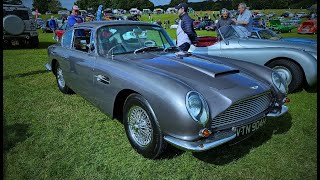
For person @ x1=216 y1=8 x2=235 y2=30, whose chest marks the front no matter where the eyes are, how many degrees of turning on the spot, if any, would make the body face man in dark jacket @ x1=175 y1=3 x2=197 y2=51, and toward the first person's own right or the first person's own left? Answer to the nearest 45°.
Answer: approximately 45° to the first person's own right

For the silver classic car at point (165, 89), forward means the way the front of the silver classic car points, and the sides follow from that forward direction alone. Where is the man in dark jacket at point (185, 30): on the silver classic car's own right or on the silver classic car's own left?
on the silver classic car's own left

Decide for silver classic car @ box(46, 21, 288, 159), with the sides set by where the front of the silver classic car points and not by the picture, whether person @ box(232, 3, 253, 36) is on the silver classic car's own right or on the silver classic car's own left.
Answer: on the silver classic car's own left

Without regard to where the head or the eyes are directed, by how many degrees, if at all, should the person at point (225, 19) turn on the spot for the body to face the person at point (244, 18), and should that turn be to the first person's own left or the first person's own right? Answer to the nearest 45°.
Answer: approximately 90° to the first person's own left
